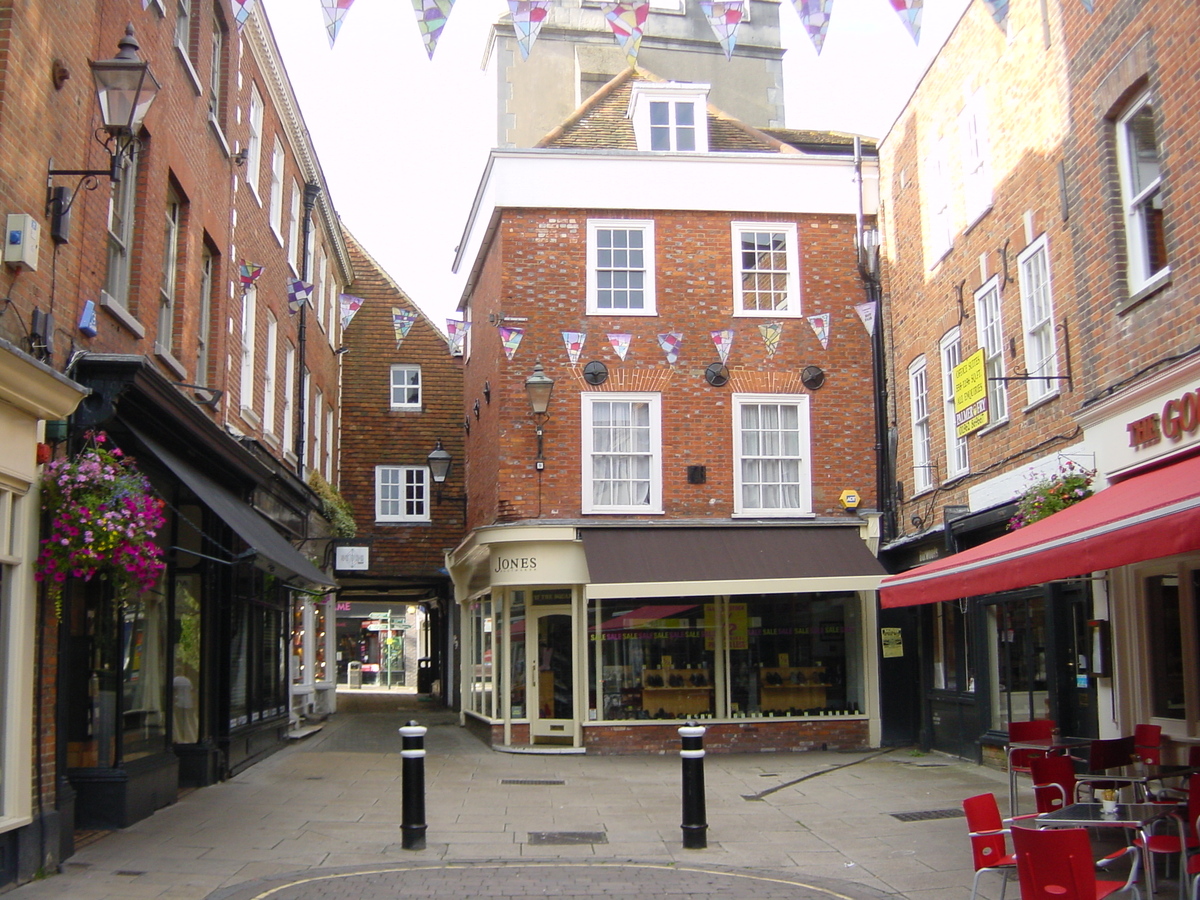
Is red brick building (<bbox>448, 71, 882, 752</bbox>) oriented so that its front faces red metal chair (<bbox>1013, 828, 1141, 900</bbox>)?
yes

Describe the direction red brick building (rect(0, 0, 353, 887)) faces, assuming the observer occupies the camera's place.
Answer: facing to the right of the viewer

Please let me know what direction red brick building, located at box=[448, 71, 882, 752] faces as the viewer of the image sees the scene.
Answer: facing the viewer

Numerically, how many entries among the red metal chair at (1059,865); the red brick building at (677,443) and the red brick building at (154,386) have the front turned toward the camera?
1

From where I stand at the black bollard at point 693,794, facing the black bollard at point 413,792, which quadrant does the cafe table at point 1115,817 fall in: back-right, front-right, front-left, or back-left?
back-left

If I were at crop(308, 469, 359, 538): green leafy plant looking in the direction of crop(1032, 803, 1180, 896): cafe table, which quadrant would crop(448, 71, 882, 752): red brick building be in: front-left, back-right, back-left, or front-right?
front-left

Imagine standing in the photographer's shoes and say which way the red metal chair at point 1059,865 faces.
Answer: facing away from the viewer and to the right of the viewer

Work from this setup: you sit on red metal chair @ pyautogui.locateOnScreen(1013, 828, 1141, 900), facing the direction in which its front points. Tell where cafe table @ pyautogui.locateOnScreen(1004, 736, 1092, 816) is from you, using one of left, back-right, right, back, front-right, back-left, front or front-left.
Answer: front-left

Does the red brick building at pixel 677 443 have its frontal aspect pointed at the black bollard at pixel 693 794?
yes

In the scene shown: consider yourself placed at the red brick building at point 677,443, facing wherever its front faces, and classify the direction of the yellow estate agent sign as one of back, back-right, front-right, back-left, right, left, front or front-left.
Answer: front-left

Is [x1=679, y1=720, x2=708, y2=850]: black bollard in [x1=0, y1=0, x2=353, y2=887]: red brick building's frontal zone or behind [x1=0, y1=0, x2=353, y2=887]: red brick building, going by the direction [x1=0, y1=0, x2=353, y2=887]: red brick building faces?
frontal zone

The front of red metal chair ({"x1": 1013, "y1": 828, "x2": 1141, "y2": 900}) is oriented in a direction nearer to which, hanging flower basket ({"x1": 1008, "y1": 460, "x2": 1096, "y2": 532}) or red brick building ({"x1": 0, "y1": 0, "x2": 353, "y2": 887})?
the hanging flower basket
